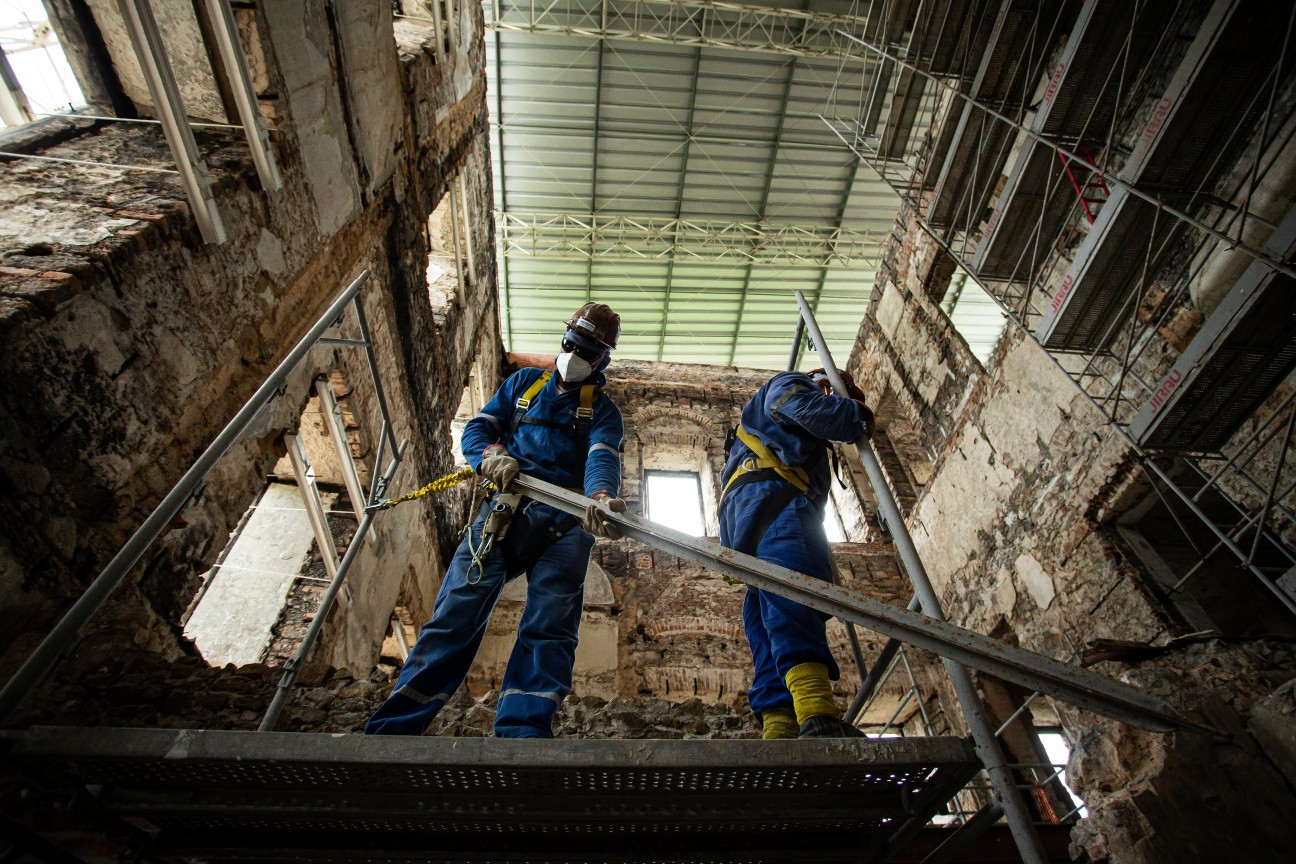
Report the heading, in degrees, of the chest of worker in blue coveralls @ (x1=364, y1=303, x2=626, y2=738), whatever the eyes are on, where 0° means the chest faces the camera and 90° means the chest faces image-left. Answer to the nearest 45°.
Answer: approximately 0°

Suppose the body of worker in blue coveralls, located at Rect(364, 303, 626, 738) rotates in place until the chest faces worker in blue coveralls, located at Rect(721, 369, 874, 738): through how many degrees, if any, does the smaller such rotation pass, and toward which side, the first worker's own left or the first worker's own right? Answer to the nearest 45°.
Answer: approximately 90° to the first worker's own left

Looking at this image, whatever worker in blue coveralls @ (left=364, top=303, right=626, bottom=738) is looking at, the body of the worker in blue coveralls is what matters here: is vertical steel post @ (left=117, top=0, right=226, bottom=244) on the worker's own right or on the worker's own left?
on the worker's own right

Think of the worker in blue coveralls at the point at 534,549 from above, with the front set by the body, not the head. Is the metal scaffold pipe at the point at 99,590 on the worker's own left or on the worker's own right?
on the worker's own right

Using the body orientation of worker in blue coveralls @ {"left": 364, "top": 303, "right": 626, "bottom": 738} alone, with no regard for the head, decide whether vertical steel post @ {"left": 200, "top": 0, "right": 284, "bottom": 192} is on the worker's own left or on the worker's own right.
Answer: on the worker's own right
